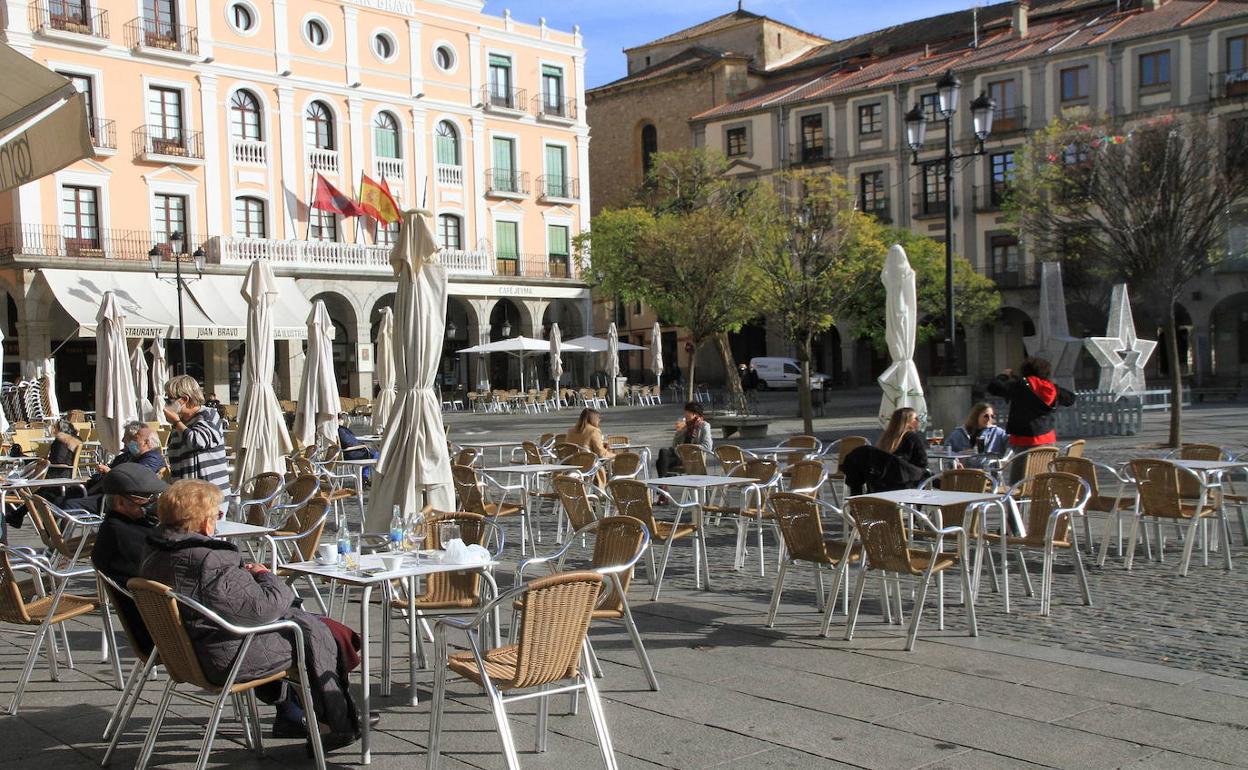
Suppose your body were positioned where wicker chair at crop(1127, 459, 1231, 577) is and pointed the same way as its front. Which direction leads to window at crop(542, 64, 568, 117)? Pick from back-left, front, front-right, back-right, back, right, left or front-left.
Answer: left

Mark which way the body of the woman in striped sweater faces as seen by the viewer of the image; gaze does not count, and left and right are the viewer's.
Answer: facing to the left of the viewer

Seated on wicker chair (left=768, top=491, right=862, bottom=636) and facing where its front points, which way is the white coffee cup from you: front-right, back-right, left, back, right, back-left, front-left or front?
back

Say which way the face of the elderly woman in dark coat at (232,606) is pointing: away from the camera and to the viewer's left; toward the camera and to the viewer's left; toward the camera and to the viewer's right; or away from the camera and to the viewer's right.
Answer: away from the camera and to the viewer's right

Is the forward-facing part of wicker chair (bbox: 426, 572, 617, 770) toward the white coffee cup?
yes

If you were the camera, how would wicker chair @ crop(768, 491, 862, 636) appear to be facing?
facing away from the viewer and to the right of the viewer

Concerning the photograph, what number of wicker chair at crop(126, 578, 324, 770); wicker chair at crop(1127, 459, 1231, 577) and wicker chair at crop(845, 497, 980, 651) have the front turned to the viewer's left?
0

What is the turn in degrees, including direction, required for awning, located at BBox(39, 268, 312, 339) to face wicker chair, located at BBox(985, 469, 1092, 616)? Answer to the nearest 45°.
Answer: approximately 45° to its right

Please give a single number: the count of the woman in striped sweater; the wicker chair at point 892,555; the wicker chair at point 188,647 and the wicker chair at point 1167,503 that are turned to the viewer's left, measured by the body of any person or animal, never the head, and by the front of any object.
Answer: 1

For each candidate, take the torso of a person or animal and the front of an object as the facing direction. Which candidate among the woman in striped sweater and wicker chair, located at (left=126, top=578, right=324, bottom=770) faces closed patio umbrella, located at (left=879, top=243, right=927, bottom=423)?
the wicker chair

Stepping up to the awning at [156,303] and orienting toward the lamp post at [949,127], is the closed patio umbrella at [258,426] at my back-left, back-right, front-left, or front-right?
front-right

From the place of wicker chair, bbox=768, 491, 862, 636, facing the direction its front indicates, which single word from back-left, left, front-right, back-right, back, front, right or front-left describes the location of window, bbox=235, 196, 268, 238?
left
